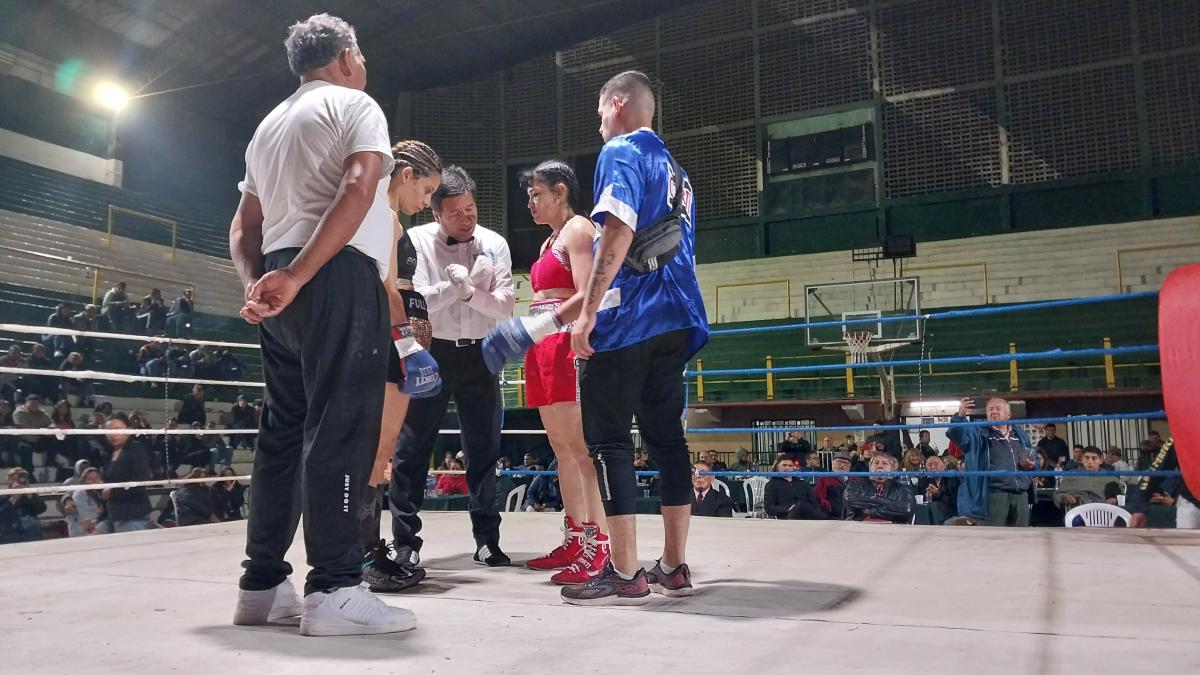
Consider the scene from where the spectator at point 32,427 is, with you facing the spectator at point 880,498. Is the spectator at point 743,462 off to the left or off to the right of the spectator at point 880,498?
left

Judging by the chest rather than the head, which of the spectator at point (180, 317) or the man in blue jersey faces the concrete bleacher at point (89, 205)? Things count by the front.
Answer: the man in blue jersey

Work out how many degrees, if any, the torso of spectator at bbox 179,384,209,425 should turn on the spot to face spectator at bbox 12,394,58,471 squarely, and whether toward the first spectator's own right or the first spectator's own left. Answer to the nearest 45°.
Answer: approximately 90° to the first spectator's own right

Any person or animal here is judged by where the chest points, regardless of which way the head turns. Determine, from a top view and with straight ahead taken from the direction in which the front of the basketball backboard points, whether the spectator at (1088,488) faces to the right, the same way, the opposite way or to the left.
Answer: the same way

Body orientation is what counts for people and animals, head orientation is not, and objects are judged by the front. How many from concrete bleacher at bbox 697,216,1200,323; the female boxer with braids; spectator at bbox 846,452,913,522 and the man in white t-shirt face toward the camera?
2

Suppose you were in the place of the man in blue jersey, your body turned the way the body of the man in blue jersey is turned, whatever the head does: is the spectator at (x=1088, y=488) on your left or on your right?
on your right

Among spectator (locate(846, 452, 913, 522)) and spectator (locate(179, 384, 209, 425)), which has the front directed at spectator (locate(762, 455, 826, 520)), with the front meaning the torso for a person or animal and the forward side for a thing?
spectator (locate(179, 384, 209, 425))

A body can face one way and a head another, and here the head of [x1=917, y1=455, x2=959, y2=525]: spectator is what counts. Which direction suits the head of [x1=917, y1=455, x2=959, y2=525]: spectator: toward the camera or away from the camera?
toward the camera

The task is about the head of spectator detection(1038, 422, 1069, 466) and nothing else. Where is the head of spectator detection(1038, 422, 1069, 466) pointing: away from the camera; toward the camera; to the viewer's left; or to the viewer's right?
toward the camera

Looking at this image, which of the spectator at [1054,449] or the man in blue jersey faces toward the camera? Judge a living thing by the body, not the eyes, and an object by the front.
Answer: the spectator

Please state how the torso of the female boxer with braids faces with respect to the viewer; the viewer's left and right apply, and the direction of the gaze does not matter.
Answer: facing to the right of the viewer

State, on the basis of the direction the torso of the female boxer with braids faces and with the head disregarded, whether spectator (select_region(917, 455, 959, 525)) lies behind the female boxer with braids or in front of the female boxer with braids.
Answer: in front

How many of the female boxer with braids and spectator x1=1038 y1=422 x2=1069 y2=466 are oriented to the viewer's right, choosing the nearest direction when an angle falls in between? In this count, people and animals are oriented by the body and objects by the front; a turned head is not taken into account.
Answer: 1

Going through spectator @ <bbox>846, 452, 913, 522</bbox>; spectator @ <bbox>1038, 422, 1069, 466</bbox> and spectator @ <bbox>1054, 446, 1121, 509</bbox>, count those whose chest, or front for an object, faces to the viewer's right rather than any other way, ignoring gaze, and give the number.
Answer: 0

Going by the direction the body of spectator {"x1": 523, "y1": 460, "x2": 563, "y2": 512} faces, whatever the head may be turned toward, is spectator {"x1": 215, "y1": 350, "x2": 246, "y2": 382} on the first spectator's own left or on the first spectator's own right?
on the first spectator's own right

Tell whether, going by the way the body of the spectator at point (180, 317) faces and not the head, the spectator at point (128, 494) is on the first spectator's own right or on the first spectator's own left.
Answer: on the first spectator's own right

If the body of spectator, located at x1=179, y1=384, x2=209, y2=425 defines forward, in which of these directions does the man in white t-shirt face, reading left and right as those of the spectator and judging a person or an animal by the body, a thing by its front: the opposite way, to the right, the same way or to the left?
to the left

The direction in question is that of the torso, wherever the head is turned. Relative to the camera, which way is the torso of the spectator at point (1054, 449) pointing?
toward the camera

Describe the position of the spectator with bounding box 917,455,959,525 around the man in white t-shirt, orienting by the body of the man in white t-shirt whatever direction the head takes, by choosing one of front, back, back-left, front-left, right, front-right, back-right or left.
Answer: front

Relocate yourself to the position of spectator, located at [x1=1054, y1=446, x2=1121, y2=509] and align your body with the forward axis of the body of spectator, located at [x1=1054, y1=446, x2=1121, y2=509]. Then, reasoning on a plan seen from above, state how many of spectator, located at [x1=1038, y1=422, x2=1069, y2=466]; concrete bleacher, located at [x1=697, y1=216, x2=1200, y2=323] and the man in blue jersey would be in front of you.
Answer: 1
